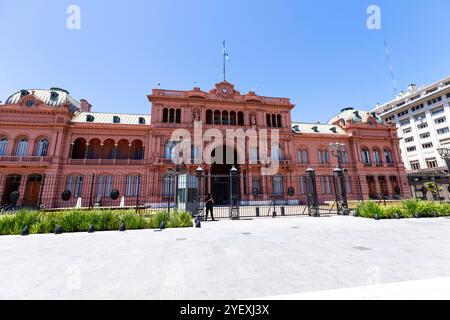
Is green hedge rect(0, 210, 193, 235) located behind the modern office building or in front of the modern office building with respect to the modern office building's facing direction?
in front

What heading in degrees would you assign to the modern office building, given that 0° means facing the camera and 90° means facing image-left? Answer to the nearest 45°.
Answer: approximately 45°

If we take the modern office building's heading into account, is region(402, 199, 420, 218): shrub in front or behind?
in front

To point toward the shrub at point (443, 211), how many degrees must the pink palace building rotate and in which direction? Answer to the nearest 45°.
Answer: approximately 45° to its left

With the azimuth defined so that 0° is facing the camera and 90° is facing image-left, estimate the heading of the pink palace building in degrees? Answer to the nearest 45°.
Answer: approximately 0°

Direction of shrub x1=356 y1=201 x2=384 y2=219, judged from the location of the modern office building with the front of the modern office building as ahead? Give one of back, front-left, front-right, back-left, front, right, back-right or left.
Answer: front-left

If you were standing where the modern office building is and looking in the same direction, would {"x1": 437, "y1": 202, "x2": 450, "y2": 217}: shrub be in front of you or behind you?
in front

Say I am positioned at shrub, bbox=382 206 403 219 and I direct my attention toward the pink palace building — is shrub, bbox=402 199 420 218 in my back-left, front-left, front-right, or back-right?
back-right
